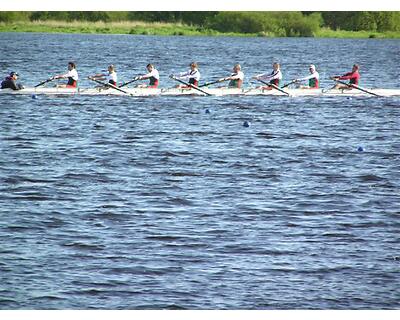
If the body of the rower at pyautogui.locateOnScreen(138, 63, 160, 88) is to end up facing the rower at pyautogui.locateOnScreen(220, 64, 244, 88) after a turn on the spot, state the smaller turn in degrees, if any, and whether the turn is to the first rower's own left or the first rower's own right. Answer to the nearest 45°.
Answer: approximately 180°

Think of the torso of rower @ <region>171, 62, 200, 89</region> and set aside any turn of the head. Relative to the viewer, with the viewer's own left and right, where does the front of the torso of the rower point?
facing to the left of the viewer

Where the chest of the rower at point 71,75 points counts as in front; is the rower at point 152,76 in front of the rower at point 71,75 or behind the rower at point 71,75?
behind

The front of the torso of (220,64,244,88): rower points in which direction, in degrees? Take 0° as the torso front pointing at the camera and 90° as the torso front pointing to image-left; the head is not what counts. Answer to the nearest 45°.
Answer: approximately 90°

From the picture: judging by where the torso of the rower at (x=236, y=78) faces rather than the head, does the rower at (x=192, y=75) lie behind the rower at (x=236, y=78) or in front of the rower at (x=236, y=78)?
in front

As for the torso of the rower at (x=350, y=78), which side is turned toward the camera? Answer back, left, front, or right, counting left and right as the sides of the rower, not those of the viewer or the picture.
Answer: left

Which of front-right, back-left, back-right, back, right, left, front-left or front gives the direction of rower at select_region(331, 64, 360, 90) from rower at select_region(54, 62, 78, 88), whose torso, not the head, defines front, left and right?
back

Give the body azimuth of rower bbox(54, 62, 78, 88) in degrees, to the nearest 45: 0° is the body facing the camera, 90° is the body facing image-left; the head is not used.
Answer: approximately 90°

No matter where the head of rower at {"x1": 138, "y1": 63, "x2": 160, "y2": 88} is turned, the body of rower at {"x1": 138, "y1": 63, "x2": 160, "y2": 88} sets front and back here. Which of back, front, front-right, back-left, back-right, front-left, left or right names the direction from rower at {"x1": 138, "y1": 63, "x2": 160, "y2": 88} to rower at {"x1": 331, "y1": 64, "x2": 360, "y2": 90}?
back

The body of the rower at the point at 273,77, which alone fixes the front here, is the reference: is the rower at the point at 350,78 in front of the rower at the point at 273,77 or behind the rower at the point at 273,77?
behind

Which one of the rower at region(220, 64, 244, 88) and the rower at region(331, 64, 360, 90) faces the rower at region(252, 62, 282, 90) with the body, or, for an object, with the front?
the rower at region(331, 64, 360, 90)

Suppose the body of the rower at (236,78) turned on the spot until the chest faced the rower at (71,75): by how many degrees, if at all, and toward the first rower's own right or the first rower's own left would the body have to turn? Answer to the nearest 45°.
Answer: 0° — they already face them

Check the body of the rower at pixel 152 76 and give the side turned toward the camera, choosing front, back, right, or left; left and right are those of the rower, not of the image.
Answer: left
